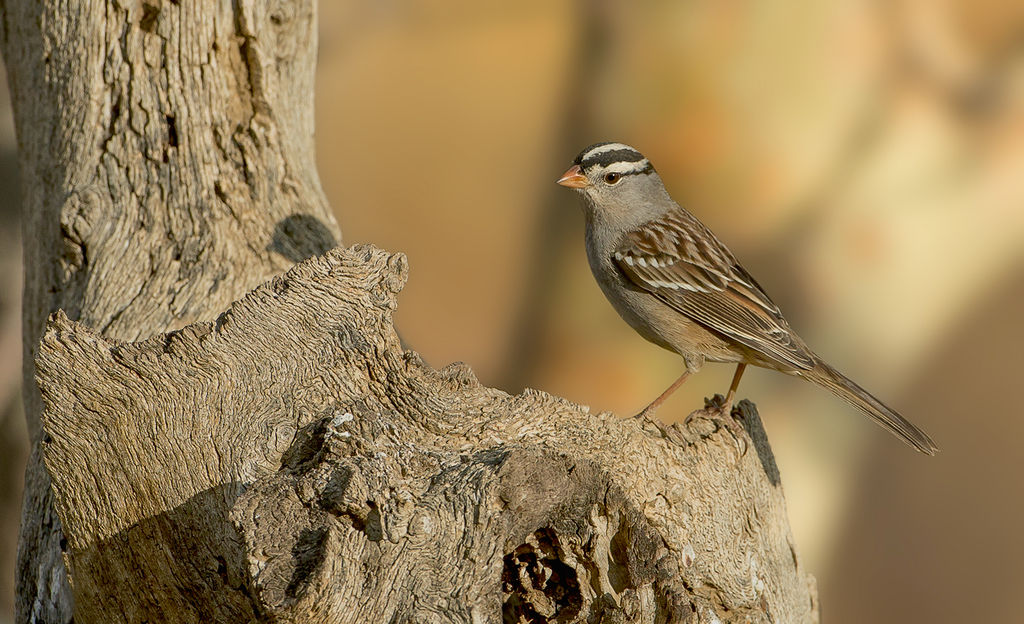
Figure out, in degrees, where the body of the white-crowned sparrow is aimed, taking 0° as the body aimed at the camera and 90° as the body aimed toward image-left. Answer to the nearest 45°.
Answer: approximately 90°
